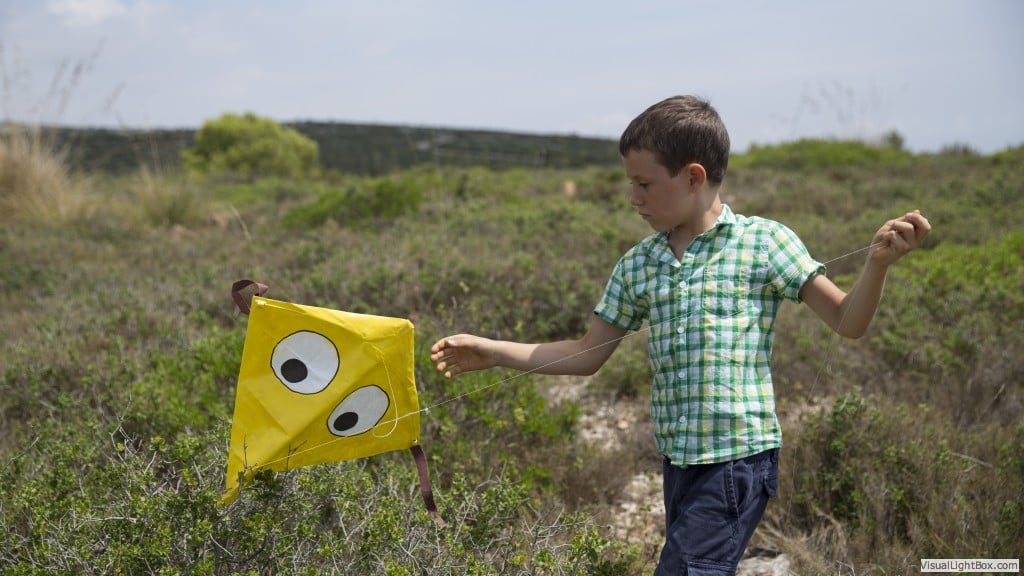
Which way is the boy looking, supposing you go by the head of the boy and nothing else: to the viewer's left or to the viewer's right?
to the viewer's left

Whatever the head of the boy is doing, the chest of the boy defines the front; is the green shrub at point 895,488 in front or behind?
behind

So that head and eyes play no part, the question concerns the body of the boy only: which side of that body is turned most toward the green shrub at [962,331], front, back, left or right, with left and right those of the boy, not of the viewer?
back

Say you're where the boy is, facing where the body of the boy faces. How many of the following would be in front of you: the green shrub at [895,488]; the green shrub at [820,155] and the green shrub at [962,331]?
0

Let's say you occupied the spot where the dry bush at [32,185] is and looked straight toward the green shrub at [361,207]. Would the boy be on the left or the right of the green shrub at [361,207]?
right

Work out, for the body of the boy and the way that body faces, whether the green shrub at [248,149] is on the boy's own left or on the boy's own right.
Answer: on the boy's own right

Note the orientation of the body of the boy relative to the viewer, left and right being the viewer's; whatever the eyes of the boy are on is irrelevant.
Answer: facing the viewer and to the left of the viewer

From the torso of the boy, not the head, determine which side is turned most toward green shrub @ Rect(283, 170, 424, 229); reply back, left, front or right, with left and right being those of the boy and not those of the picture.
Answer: right

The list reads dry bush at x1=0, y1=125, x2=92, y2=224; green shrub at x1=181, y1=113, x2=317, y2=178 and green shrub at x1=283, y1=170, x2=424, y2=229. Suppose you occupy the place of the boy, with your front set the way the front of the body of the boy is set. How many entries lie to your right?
3

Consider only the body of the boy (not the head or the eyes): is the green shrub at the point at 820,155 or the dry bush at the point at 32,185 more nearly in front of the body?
the dry bush
